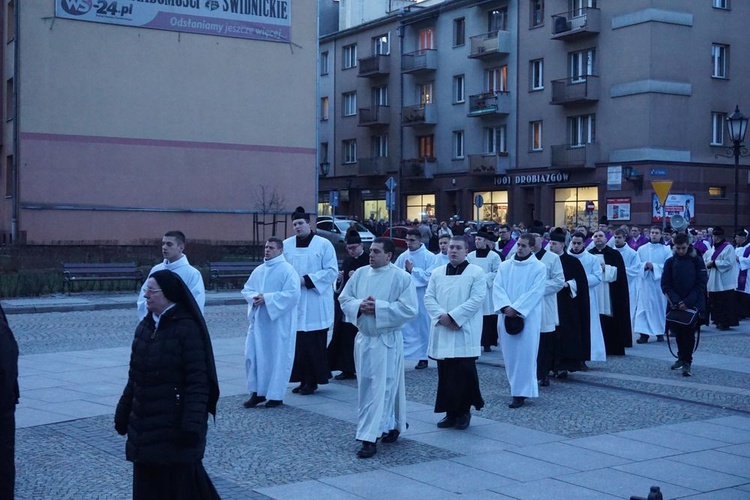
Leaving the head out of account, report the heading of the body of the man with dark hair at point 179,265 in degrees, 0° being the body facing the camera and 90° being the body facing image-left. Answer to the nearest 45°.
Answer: approximately 45°

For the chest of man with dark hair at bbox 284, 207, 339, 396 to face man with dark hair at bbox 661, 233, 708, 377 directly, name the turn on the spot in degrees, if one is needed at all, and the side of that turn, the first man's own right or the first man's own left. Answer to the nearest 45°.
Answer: approximately 135° to the first man's own left

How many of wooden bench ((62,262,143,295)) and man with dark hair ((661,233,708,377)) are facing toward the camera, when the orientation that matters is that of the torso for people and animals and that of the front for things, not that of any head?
2

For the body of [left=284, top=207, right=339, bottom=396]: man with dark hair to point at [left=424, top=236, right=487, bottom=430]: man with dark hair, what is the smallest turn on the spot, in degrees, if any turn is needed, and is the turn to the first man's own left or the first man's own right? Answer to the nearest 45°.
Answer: approximately 90° to the first man's own left

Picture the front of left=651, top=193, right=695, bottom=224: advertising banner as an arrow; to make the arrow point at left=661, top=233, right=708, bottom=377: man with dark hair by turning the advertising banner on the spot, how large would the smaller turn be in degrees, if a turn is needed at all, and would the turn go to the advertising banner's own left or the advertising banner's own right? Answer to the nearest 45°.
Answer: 0° — it already faces them
